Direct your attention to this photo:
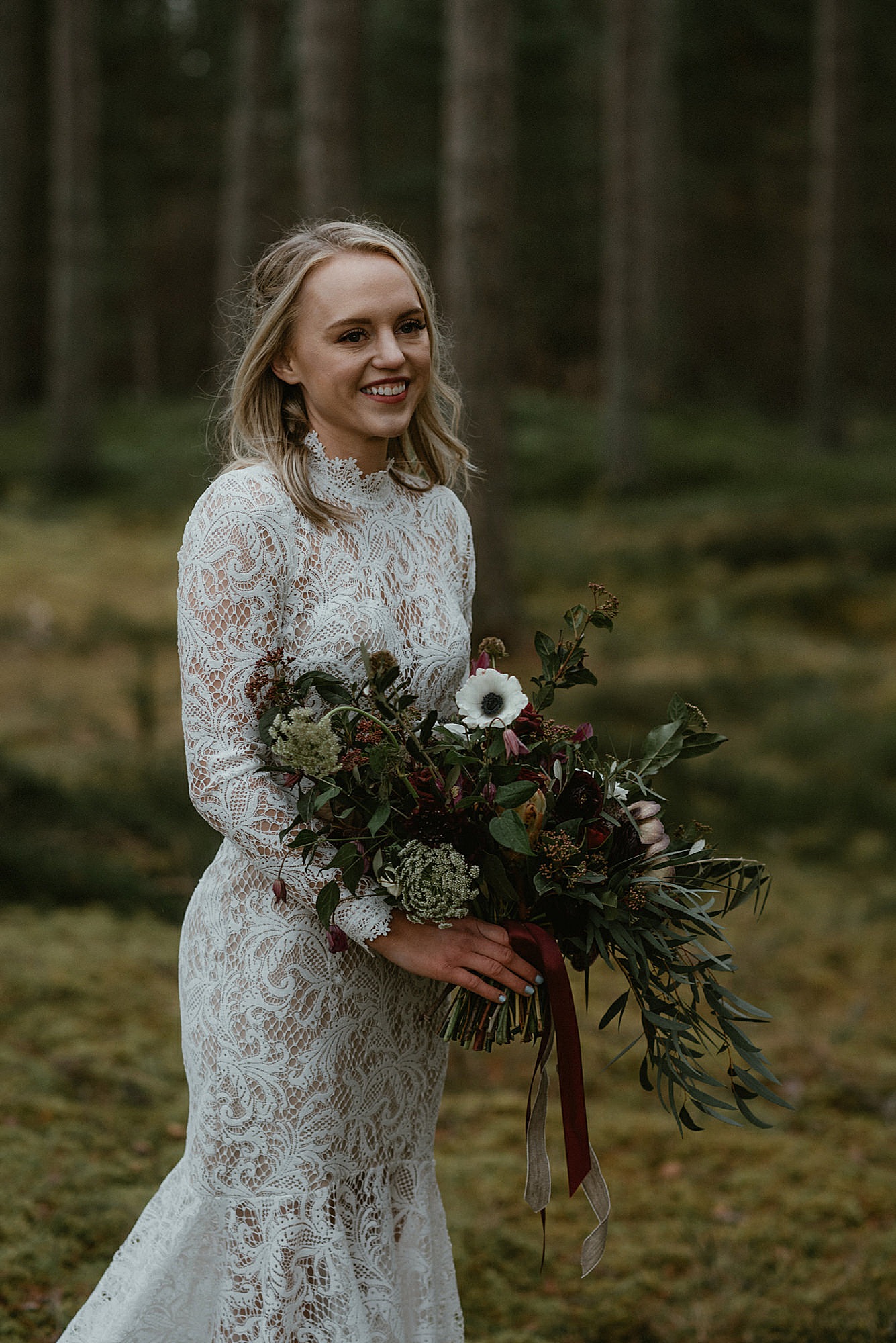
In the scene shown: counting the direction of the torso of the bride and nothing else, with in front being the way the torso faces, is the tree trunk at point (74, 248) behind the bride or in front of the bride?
behind

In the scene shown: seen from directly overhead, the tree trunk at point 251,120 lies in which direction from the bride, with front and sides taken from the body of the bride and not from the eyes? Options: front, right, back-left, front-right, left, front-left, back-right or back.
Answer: back-left

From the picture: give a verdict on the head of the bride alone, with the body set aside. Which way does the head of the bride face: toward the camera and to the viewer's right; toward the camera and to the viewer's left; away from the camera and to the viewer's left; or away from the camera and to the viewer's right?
toward the camera and to the viewer's right

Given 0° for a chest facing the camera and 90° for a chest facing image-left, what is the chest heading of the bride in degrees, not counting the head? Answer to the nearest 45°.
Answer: approximately 315°

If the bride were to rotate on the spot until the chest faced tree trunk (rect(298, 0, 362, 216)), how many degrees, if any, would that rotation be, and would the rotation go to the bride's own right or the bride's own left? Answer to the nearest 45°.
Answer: approximately 135° to the bride's own left

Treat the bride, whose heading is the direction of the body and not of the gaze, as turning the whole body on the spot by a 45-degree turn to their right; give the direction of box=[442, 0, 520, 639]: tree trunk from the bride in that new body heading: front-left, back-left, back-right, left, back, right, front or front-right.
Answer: back
